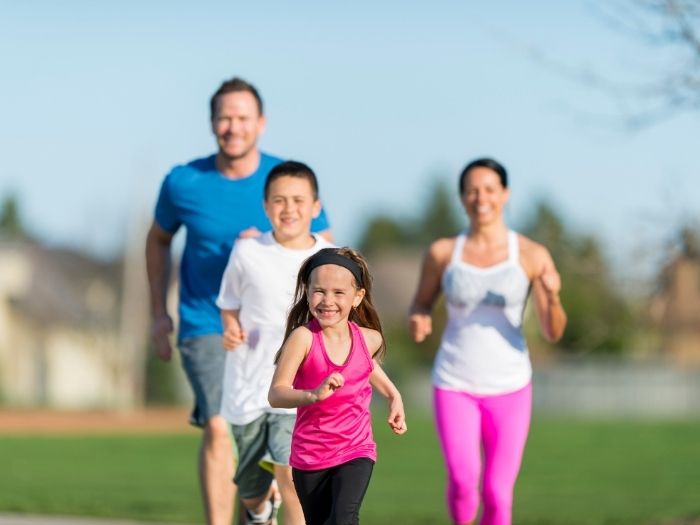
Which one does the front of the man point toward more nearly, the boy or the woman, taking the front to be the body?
the boy

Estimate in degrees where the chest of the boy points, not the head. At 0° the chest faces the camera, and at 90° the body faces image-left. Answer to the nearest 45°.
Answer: approximately 0°

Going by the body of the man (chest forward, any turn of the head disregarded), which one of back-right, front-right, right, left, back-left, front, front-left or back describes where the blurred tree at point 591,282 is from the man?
back-left

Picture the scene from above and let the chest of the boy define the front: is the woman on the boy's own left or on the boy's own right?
on the boy's own left

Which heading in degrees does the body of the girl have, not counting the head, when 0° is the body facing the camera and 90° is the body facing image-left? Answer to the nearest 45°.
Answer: approximately 0°
